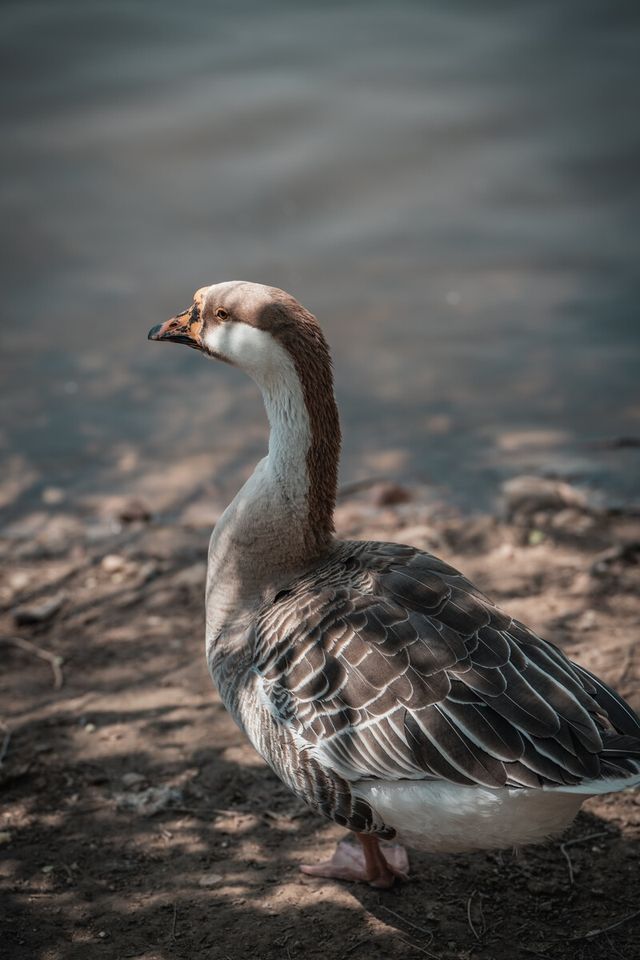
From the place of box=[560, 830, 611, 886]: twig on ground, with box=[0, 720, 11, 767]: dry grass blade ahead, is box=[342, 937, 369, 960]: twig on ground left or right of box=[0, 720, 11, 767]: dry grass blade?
left

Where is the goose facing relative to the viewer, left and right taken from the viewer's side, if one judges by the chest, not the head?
facing to the left of the viewer

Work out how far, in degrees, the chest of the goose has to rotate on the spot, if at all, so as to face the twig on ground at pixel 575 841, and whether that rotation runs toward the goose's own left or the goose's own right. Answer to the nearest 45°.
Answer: approximately 135° to the goose's own right

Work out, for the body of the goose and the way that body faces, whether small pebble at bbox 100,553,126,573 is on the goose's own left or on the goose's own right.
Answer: on the goose's own right
